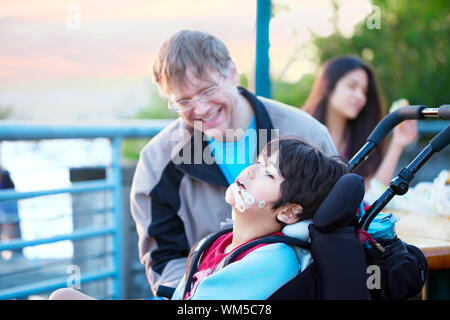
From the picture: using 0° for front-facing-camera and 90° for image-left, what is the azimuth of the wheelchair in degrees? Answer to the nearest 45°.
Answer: approximately 90°

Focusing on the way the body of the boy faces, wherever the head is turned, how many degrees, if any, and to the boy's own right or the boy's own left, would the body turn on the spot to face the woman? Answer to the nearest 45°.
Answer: approximately 90° to the boy's own right

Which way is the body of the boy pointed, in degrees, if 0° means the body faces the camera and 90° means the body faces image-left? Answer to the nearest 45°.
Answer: approximately 90°

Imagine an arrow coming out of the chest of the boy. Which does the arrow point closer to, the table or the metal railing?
the metal railing

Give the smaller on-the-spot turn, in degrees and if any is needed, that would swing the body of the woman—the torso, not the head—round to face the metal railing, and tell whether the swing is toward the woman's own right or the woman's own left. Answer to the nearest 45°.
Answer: approximately 90° to the woman's own right

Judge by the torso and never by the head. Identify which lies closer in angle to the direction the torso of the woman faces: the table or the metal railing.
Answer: the table

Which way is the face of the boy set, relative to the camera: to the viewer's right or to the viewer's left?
to the viewer's left

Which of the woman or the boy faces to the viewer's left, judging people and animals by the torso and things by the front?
the boy

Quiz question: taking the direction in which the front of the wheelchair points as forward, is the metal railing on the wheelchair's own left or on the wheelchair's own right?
on the wheelchair's own right
